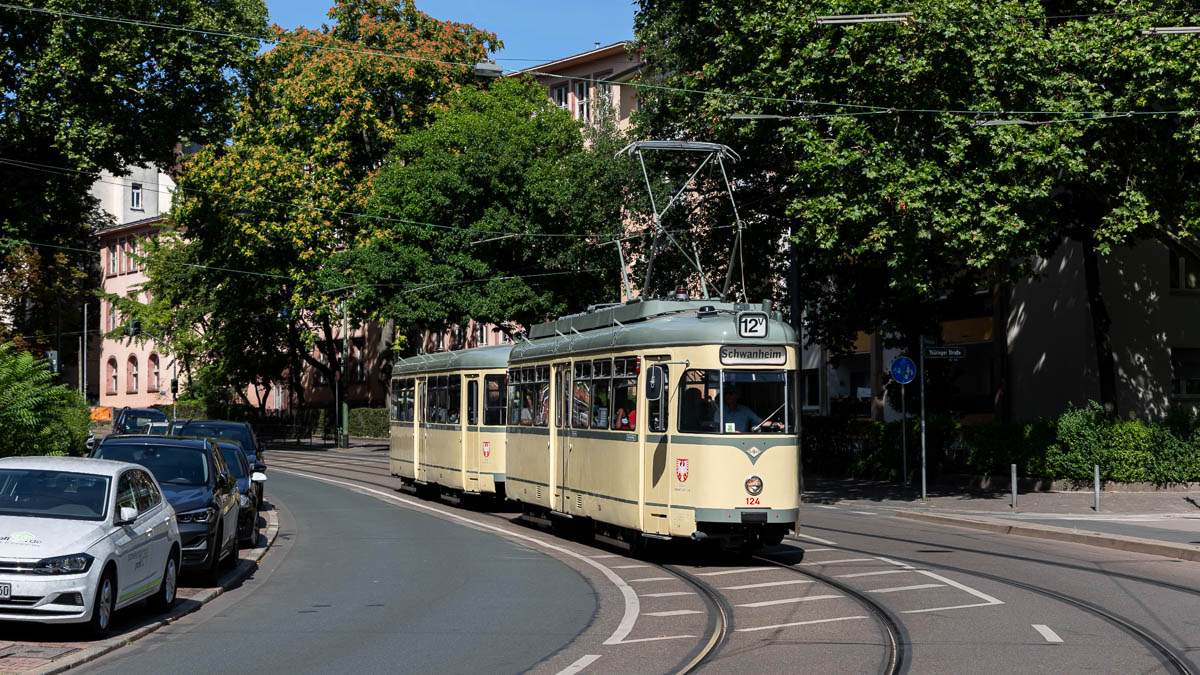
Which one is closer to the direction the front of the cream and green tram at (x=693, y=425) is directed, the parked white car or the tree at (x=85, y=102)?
the parked white car

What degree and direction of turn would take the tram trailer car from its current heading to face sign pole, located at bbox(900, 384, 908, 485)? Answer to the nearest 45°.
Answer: approximately 45° to its left

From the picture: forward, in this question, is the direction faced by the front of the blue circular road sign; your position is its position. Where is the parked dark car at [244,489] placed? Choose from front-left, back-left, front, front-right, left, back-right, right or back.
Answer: front-right

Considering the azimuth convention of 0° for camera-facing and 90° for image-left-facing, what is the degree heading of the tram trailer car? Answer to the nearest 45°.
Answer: approximately 315°

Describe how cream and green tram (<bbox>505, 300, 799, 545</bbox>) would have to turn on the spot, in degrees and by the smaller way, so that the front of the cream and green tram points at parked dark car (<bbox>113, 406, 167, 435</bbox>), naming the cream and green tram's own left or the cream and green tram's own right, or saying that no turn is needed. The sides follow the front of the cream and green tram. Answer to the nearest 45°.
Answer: approximately 180°

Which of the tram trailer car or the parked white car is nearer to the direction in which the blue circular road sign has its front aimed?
the parked white car

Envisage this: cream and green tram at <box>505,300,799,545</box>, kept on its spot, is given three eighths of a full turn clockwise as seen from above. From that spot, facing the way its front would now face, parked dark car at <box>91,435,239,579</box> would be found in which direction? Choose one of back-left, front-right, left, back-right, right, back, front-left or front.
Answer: front

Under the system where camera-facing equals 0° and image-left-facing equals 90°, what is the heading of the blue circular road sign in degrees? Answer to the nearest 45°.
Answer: approximately 0°
